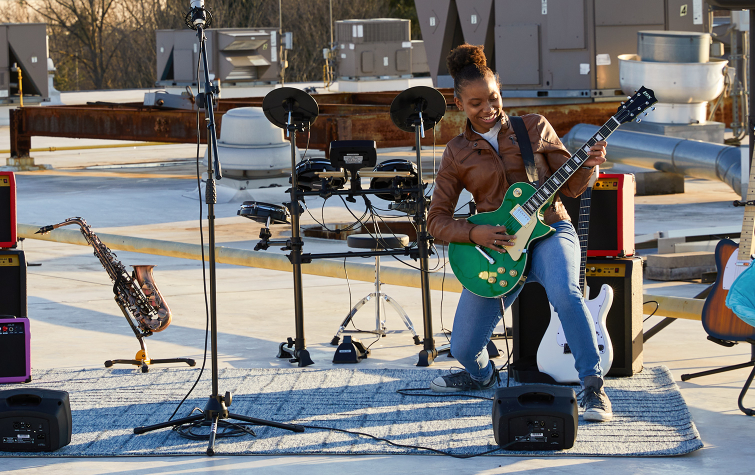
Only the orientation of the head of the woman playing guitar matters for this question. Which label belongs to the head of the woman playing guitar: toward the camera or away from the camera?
toward the camera

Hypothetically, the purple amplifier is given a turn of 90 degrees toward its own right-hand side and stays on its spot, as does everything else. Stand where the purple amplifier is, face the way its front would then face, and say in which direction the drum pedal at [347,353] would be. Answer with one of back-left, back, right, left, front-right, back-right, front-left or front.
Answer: back

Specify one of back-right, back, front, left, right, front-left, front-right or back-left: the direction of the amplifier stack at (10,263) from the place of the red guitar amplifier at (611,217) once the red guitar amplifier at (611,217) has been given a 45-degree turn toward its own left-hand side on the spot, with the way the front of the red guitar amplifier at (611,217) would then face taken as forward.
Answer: right

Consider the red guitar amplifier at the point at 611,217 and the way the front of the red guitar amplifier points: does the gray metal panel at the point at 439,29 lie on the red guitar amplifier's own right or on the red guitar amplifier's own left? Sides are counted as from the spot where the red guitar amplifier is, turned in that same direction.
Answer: on the red guitar amplifier's own right

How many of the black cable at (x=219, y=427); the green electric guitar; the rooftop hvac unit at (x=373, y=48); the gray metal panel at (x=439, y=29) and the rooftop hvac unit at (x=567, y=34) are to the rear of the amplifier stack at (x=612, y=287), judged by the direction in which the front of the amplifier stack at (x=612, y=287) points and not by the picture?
3

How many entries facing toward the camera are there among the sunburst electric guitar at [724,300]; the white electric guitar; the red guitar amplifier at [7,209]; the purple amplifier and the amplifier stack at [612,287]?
5

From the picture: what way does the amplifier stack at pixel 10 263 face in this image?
toward the camera

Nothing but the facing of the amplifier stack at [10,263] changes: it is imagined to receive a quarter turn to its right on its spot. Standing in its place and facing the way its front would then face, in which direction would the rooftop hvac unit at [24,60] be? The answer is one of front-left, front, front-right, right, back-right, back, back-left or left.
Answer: right

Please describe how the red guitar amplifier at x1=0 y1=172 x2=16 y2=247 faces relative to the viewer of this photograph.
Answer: facing the viewer

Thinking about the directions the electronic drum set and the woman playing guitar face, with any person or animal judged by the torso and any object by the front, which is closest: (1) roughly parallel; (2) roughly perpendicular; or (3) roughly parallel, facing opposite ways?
roughly parallel

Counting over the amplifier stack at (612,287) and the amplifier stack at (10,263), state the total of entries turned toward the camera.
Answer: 2

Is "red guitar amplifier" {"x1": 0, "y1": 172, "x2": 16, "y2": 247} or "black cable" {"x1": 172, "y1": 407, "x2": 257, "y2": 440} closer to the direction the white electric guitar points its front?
the black cable

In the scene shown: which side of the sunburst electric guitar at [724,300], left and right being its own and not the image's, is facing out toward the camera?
front

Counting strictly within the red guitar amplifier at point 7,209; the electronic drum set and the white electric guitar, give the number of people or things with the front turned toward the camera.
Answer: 3
